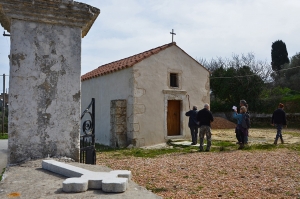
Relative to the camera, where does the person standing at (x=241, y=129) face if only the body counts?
to the viewer's left

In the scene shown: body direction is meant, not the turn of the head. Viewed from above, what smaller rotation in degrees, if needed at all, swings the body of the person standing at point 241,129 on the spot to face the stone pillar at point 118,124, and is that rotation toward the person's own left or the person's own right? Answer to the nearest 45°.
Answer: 0° — they already face it

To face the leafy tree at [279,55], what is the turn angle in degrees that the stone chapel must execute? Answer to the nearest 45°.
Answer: approximately 90° to its left

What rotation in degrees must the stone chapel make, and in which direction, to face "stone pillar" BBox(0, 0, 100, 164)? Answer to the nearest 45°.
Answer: approximately 45° to its right

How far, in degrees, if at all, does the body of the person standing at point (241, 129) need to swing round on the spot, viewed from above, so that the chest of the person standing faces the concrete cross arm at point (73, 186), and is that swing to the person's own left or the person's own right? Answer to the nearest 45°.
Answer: approximately 90° to the person's own left

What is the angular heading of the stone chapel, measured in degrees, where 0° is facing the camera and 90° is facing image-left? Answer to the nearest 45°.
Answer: approximately 315°

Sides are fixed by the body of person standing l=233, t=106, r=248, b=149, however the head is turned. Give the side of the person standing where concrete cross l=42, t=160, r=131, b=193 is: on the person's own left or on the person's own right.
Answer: on the person's own left

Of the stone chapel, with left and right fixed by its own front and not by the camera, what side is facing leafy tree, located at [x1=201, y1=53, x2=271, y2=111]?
left

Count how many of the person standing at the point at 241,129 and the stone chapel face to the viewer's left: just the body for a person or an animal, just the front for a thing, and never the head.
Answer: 1

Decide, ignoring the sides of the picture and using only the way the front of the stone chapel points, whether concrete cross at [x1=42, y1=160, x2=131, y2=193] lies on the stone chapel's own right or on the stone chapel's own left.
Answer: on the stone chapel's own right
